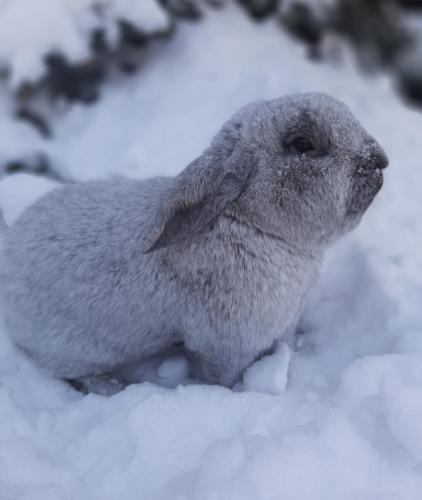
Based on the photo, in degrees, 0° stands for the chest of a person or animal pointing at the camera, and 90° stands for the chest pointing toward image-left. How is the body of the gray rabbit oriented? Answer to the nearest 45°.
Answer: approximately 270°
